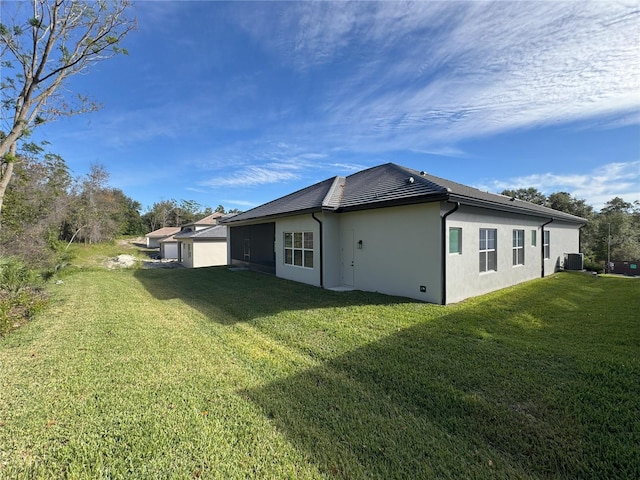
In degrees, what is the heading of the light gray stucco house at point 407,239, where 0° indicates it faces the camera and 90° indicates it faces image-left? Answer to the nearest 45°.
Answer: approximately 225°

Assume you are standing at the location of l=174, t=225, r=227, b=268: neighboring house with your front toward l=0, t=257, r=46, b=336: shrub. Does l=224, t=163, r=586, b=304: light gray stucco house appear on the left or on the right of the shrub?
left

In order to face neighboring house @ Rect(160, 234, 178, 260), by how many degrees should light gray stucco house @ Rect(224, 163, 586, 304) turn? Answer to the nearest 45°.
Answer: approximately 90° to its left

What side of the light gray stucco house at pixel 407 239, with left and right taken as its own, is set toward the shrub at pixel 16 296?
back

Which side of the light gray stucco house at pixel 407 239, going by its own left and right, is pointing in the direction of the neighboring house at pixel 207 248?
left
